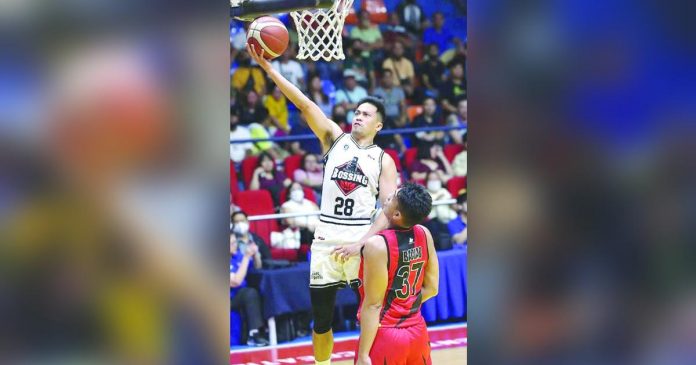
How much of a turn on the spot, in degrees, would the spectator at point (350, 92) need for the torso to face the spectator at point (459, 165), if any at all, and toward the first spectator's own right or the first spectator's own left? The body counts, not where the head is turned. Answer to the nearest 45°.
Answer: approximately 90° to the first spectator's own left

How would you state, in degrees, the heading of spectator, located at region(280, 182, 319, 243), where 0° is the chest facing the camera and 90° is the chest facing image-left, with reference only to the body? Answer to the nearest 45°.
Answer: approximately 0°

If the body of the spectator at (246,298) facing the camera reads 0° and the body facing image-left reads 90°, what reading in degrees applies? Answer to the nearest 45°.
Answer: approximately 270°

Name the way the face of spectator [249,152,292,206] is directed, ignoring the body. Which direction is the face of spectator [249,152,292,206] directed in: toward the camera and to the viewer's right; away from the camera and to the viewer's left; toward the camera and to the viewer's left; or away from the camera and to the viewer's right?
toward the camera and to the viewer's right

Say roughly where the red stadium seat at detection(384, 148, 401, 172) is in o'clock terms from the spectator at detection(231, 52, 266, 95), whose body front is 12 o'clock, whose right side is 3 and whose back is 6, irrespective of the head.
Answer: The red stadium seat is roughly at 10 o'clock from the spectator.

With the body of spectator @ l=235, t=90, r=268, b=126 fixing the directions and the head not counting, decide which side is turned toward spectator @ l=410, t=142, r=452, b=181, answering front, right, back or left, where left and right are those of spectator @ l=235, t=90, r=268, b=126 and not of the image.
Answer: left
